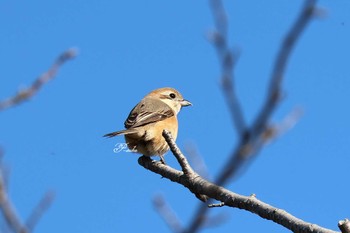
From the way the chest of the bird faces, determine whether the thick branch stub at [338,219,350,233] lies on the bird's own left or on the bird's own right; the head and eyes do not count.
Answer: on the bird's own right

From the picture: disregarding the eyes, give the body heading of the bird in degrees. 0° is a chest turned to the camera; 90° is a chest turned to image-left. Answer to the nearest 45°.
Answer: approximately 270°
